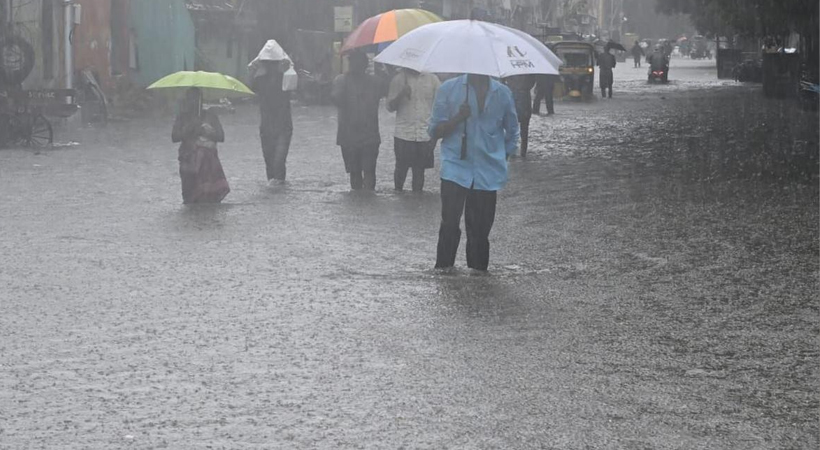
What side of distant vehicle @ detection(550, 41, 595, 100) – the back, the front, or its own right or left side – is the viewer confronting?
front

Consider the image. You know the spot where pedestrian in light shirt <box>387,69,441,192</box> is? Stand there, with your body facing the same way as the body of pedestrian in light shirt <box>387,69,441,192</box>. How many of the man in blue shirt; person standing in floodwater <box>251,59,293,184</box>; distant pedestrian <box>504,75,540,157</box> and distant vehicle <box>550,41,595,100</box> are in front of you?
1

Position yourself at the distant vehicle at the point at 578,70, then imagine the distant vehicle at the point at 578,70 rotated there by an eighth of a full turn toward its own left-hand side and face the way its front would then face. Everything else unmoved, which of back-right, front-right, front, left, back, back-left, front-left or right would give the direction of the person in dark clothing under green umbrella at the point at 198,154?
front-right

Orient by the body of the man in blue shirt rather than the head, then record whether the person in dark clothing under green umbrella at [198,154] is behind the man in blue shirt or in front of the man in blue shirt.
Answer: behind

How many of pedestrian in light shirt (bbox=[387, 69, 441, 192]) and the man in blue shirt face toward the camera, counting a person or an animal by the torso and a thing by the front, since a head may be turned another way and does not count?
2

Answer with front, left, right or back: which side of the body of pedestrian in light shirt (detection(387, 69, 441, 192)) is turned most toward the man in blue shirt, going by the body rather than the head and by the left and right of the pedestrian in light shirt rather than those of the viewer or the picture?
front

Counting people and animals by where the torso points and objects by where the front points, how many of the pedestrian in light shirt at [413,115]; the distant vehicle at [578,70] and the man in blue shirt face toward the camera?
3

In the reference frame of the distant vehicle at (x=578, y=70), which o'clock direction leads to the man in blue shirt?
The man in blue shirt is roughly at 12 o'clock from the distant vehicle.

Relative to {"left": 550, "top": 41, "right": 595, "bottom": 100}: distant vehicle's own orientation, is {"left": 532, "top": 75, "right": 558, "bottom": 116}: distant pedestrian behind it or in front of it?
in front

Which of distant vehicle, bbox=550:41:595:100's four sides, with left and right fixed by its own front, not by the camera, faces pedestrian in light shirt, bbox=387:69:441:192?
front

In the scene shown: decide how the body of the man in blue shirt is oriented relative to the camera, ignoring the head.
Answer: toward the camera
